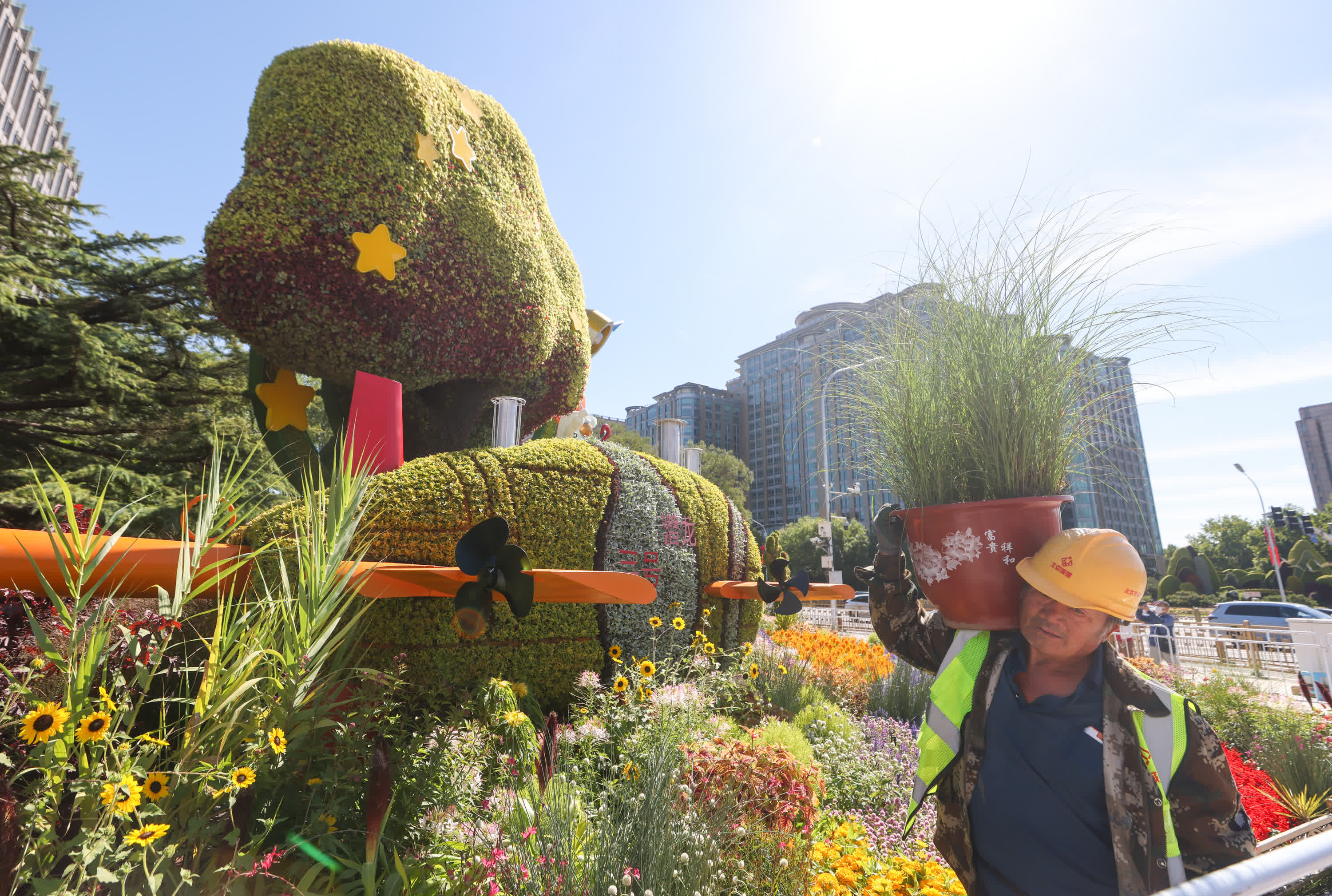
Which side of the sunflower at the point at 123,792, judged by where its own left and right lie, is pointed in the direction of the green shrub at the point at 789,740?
left

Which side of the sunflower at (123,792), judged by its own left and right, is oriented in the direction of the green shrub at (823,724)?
left

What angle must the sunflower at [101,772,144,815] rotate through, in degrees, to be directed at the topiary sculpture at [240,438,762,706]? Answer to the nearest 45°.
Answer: approximately 135° to its left

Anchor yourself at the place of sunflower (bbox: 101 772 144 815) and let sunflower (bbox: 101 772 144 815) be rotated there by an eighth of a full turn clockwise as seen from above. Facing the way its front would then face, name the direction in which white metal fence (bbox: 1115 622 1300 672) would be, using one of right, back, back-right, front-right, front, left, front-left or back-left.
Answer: back-left

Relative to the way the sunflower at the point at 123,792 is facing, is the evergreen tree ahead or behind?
behind

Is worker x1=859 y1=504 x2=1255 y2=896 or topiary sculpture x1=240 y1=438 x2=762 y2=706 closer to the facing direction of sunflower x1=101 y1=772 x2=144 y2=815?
the worker

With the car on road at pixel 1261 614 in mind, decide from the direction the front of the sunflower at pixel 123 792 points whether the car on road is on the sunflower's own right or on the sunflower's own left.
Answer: on the sunflower's own left

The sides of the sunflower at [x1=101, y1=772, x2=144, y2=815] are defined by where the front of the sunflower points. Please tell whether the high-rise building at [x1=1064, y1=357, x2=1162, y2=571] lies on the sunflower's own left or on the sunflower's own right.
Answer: on the sunflower's own left

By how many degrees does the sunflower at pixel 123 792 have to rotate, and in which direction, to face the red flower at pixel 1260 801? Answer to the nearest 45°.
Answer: approximately 90° to its left

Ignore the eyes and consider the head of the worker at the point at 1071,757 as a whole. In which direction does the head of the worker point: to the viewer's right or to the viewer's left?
to the viewer's left

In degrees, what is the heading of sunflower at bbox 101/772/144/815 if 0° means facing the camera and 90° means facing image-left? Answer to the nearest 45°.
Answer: approximately 0°

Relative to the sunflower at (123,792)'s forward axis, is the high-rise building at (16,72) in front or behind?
behind

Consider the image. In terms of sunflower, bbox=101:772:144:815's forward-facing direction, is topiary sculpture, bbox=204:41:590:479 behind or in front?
behind

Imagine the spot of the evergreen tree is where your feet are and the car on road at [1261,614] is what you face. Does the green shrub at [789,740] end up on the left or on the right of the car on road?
right
